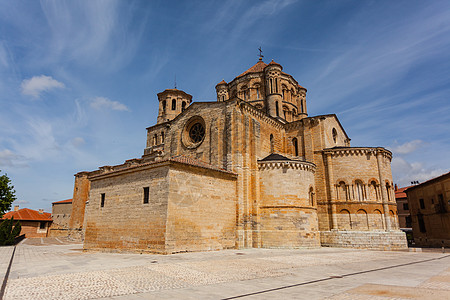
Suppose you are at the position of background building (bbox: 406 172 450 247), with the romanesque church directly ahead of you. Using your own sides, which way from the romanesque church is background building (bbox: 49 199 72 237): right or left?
right

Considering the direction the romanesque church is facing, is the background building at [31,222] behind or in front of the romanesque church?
in front

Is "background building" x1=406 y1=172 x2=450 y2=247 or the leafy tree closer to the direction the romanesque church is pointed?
the leafy tree

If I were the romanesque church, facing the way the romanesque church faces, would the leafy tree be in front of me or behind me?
in front

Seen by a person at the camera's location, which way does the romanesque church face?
facing away from the viewer and to the left of the viewer
